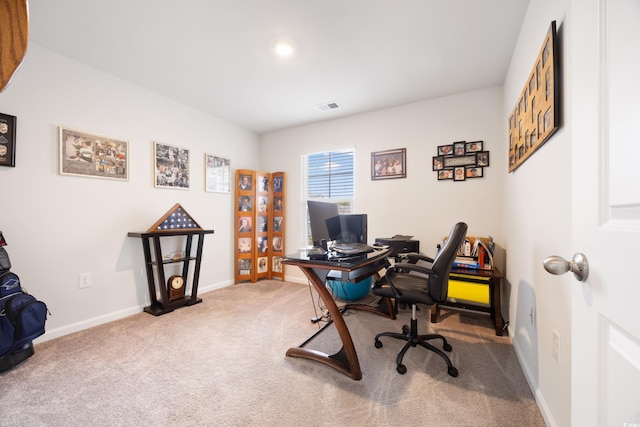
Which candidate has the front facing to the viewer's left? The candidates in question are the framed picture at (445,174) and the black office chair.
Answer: the black office chair

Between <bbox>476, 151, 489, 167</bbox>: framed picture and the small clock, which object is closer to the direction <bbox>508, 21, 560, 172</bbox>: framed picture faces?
the small clock

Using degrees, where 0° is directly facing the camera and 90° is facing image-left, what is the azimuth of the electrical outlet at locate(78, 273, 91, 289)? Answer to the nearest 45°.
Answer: approximately 315°

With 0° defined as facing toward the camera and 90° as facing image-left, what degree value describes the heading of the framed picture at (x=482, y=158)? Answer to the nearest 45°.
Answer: approximately 0°

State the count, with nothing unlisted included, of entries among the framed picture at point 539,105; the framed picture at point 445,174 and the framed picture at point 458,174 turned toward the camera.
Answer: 2
